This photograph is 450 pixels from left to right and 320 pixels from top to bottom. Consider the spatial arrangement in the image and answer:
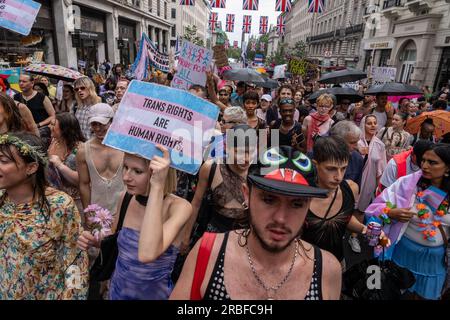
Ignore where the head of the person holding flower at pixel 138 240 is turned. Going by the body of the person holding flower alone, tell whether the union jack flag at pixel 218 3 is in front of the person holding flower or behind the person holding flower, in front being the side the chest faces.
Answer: behind

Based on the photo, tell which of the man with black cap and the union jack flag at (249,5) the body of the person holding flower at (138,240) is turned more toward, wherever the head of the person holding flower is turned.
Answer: the man with black cap

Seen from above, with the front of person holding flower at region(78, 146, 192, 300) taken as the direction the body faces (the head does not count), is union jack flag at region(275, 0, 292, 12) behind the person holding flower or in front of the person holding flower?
behind

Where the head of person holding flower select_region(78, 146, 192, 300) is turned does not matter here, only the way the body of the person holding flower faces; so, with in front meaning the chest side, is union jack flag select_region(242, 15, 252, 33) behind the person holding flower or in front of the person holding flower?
behind

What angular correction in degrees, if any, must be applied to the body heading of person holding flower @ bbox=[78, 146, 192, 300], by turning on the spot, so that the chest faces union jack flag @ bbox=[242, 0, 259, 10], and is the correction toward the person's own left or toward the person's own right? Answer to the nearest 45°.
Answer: approximately 180°

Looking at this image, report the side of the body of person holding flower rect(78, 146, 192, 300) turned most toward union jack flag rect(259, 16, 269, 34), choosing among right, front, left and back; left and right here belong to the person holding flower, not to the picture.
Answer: back

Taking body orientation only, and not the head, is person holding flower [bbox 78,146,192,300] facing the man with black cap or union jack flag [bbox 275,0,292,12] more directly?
the man with black cap

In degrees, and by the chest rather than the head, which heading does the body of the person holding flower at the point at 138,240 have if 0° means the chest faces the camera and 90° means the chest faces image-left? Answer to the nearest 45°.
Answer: approximately 45°
